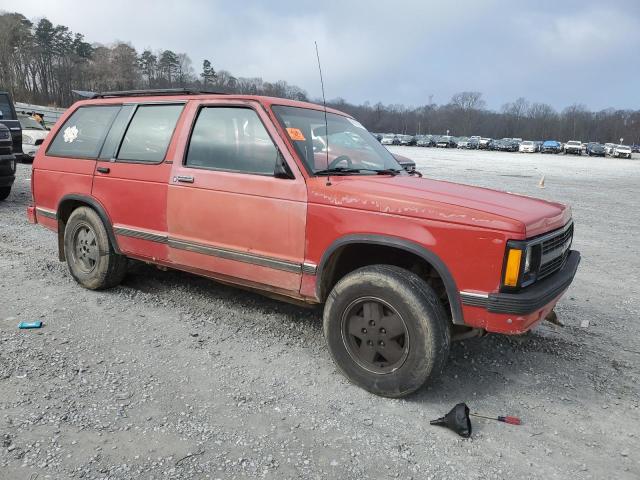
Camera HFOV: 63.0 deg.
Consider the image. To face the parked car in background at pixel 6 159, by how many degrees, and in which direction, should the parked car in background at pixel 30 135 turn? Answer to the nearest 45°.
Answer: approximately 45° to its right

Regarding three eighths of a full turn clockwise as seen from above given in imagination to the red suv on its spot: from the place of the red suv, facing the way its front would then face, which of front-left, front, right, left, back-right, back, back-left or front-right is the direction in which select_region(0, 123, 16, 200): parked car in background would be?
front-right

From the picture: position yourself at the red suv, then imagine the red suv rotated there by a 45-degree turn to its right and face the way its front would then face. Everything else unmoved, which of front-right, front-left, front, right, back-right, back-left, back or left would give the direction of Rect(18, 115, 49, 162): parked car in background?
back-right
